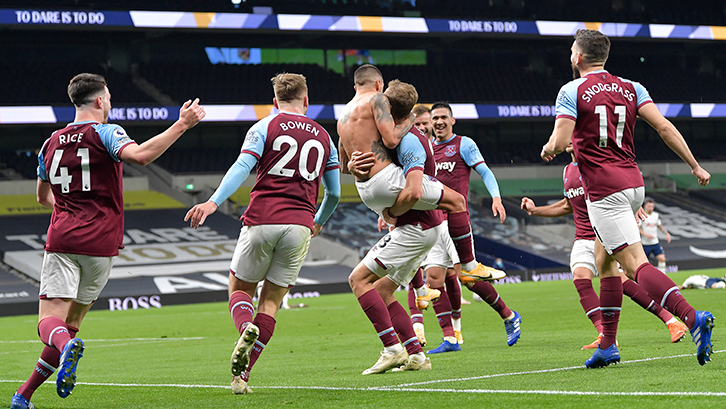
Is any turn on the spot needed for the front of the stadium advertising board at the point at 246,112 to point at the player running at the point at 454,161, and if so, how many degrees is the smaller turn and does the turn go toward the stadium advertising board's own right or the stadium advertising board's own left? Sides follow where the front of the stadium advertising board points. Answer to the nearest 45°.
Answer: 0° — it already faces them

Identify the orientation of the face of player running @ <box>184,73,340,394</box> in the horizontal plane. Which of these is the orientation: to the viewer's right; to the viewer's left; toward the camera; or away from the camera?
away from the camera

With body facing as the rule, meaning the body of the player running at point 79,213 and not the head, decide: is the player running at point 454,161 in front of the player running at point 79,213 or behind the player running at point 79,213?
in front

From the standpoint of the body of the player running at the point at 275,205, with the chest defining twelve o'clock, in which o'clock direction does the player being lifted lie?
The player being lifted is roughly at 2 o'clock from the player running.

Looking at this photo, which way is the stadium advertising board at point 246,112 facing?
toward the camera

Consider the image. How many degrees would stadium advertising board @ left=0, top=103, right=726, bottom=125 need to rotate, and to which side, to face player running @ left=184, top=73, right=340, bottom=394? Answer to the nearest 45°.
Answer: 0° — it already faces them

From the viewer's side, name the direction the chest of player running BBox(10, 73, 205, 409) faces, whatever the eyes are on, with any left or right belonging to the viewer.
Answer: facing away from the viewer and to the right of the viewer

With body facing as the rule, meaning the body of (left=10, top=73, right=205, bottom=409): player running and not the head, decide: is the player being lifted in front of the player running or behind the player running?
in front

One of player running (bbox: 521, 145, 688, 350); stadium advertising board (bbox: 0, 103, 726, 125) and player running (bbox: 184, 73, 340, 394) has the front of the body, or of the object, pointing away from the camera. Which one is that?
player running (bbox: 184, 73, 340, 394)

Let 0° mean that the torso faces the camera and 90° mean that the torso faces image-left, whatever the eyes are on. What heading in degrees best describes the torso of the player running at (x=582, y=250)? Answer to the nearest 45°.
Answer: approximately 45°

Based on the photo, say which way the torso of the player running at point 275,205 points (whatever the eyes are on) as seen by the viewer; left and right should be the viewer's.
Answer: facing away from the viewer

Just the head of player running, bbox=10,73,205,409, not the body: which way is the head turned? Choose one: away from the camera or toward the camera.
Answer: away from the camera

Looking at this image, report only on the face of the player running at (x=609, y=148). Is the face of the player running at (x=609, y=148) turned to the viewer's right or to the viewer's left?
to the viewer's left
